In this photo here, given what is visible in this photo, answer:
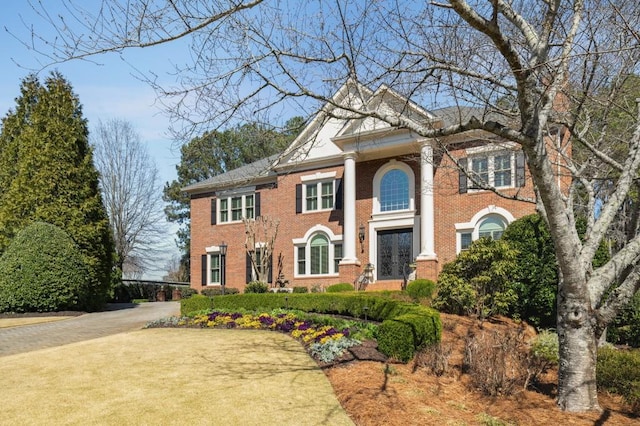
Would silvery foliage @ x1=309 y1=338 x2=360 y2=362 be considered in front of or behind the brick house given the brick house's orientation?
in front

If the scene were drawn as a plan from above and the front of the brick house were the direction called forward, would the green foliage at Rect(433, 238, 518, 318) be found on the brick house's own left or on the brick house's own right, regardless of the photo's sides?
on the brick house's own left

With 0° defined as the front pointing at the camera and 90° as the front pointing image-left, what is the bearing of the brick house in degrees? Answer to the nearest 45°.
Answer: approximately 45°

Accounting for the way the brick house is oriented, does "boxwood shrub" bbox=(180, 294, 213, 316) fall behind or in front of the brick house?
in front

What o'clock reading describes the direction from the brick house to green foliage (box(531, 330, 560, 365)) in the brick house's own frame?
The green foliage is roughly at 10 o'clock from the brick house.

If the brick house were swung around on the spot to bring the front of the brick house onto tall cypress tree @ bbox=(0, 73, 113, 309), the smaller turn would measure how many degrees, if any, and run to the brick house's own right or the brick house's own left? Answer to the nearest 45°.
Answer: approximately 45° to the brick house's own right

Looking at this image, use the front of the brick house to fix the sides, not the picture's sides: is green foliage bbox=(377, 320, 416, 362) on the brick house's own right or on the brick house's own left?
on the brick house's own left
